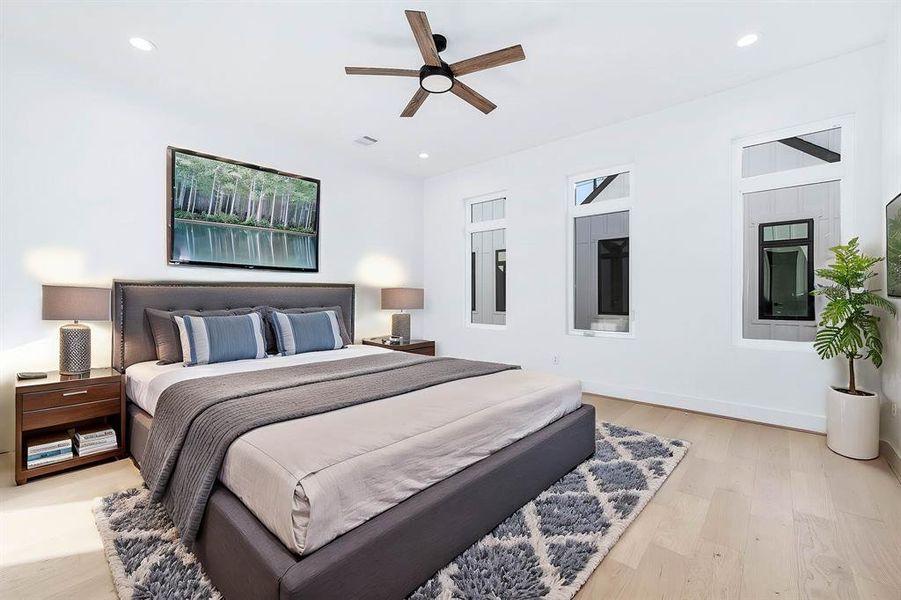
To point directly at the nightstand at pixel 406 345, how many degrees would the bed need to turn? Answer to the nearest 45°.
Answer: approximately 135° to its left

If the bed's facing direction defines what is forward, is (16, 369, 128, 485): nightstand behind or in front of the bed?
behind

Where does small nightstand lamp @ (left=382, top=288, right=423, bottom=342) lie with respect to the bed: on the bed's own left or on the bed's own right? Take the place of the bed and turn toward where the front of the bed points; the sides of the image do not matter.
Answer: on the bed's own left

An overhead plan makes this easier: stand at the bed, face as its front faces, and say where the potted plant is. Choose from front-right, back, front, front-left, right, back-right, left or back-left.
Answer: front-left

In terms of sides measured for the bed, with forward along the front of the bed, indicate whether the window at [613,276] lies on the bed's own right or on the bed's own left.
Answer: on the bed's own left

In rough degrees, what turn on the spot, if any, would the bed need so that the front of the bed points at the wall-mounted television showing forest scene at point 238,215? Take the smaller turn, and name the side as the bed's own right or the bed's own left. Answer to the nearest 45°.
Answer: approximately 180°

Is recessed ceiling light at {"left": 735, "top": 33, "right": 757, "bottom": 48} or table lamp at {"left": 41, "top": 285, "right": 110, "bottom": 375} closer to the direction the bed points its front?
the recessed ceiling light

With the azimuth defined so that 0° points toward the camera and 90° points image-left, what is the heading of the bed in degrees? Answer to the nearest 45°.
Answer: approximately 315°

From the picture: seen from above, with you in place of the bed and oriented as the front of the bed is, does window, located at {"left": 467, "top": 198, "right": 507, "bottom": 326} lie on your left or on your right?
on your left
